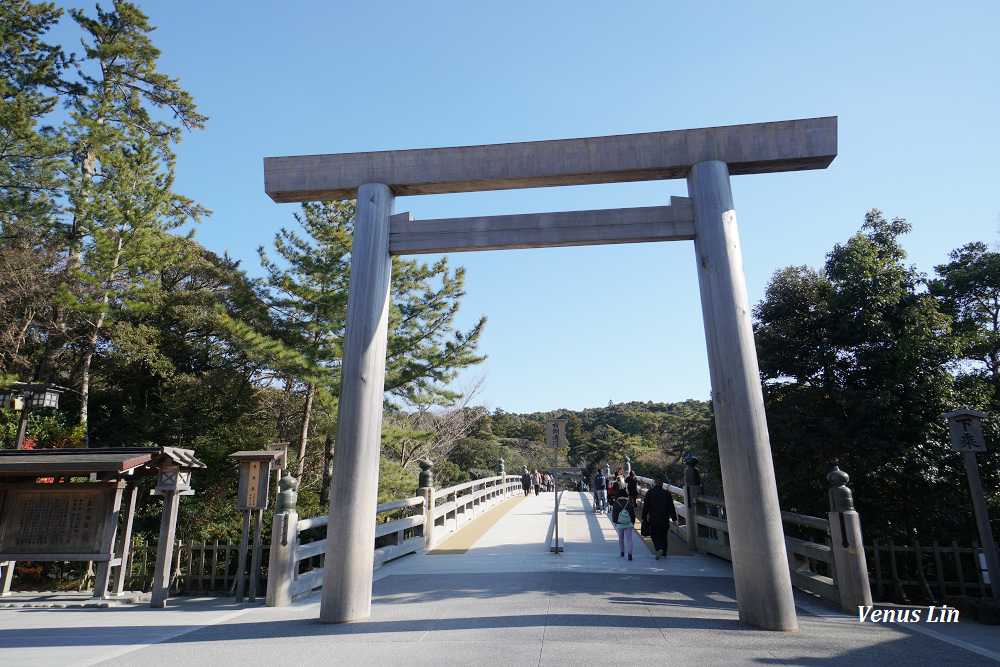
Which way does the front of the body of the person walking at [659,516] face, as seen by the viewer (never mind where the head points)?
away from the camera

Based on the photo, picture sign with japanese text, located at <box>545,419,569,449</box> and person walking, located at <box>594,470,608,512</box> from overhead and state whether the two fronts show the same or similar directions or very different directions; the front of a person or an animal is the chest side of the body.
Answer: very different directions

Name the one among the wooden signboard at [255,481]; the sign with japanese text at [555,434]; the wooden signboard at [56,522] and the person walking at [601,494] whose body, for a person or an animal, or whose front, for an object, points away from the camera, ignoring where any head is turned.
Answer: the person walking

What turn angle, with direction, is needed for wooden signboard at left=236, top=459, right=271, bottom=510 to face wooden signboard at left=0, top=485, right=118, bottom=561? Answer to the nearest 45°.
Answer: approximately 135° to its right

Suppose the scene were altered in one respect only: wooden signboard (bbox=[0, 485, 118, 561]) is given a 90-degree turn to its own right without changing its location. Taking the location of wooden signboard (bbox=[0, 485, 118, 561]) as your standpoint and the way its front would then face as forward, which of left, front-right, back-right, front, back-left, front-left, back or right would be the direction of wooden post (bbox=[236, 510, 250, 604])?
back-left

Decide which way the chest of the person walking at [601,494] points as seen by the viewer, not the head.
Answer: away from the camera

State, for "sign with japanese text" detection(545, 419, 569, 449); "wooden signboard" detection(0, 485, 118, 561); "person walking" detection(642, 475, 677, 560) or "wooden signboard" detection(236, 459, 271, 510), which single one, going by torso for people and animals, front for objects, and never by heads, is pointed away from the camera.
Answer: the person walking

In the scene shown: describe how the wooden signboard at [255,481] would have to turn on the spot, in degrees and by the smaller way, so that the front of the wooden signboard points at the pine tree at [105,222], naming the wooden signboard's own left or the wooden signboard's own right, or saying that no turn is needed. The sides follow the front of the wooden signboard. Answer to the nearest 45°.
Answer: approximately 135° to the wooden signboard's own right

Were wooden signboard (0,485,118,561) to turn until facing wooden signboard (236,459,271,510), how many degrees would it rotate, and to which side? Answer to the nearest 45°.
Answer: approximately 45° to its left

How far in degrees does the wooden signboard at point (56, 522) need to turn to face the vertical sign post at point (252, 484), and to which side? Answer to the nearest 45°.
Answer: approximately 45° to its left

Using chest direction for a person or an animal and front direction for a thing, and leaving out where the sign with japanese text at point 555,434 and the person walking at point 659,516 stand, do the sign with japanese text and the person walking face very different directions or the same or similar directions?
very different directions

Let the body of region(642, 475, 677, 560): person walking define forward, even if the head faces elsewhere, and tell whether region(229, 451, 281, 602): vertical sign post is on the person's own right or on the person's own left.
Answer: on the person's own left

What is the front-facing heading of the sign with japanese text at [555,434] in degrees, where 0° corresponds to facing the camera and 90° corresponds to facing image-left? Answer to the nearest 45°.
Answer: approximately 0°
